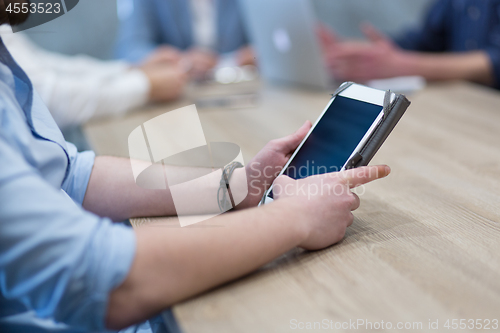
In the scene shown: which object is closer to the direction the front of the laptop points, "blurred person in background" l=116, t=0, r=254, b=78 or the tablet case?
the blurred person in background

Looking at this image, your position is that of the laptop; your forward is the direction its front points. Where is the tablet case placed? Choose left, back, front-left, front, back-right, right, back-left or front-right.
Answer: back-right

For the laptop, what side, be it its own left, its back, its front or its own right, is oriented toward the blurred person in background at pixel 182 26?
left

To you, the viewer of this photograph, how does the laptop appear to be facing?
facing away from the viewer and to the right of the viewer
